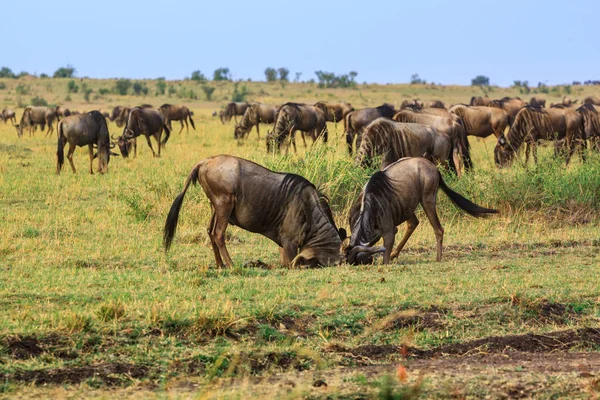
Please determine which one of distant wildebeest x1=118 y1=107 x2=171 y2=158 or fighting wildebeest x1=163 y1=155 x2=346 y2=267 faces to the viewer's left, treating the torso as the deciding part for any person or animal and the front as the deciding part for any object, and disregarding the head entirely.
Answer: the distant wildebeest

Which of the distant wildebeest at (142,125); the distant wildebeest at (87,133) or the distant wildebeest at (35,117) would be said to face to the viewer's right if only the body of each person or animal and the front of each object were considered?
the distant wildebeest at (87,133)

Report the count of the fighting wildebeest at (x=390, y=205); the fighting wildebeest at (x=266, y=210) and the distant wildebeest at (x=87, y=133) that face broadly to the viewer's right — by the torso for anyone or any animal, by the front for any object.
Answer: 2

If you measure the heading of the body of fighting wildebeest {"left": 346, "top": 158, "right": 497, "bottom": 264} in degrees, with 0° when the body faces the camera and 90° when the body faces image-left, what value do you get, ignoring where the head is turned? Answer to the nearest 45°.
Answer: approximately 45°

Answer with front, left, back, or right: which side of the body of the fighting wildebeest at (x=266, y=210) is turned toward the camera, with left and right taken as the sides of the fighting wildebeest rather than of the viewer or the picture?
right

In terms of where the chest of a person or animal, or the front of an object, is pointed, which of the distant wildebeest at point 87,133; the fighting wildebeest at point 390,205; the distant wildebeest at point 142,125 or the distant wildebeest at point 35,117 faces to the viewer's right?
the distant wildebeest at point 87,133

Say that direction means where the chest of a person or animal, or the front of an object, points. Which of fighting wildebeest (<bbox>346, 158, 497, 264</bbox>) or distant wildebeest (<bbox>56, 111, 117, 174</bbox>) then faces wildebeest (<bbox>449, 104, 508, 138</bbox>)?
the distant wildebeest

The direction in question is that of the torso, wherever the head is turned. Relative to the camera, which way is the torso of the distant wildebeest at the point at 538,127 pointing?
to the viewer's left

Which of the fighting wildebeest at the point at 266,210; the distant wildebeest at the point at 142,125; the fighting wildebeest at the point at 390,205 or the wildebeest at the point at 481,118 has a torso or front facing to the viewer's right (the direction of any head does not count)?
the fighting wildebeest at the point at 266,210

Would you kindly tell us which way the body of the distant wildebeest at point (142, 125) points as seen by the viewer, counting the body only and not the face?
to the viewer's left
